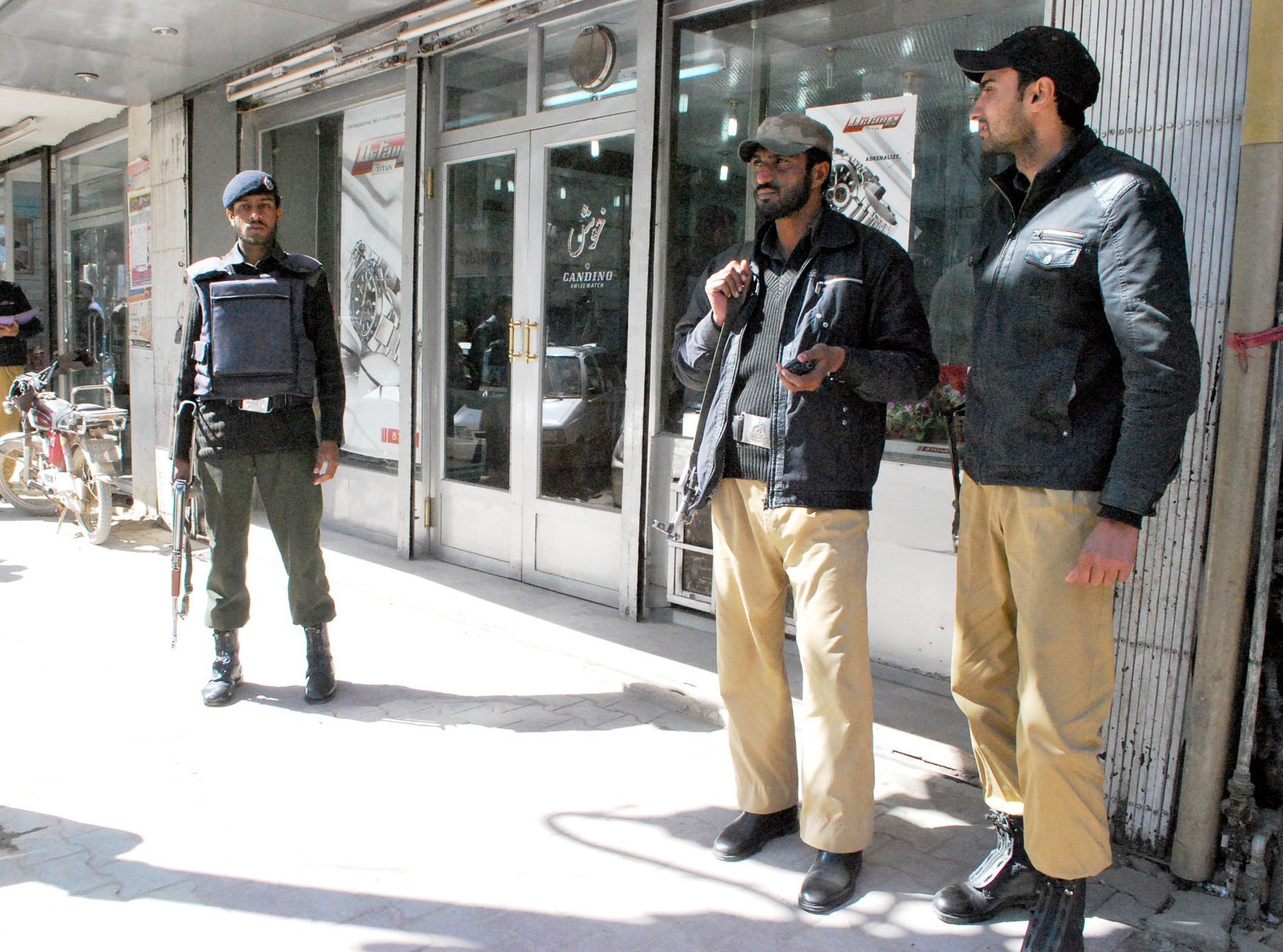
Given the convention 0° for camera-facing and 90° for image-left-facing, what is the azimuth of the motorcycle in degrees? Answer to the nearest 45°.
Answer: approximately 135°

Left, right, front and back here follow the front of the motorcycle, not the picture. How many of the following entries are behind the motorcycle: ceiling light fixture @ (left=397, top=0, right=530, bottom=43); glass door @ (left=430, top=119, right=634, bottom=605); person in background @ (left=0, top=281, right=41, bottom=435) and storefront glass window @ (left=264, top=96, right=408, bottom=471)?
3

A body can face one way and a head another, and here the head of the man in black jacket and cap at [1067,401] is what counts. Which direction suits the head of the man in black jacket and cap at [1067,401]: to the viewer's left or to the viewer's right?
to the viewer's left

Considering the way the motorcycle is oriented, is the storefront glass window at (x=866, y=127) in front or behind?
behind

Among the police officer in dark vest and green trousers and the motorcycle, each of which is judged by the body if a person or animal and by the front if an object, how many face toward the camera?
1

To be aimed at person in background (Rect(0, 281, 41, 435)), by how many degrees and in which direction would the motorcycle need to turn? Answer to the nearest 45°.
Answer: approximately 45° to its right

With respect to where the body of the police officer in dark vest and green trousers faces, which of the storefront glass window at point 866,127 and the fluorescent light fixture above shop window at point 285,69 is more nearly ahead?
the storefront glass window

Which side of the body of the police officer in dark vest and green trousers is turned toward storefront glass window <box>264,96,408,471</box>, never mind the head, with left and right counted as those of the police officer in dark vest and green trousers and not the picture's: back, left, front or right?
back

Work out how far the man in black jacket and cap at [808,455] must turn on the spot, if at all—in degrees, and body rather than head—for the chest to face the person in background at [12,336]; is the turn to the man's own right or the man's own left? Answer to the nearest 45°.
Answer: approximately 90° to the man's own right

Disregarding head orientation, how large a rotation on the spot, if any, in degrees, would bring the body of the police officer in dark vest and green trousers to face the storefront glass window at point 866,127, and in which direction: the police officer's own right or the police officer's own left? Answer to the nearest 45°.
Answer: approximately 90° to the police officer's own left
